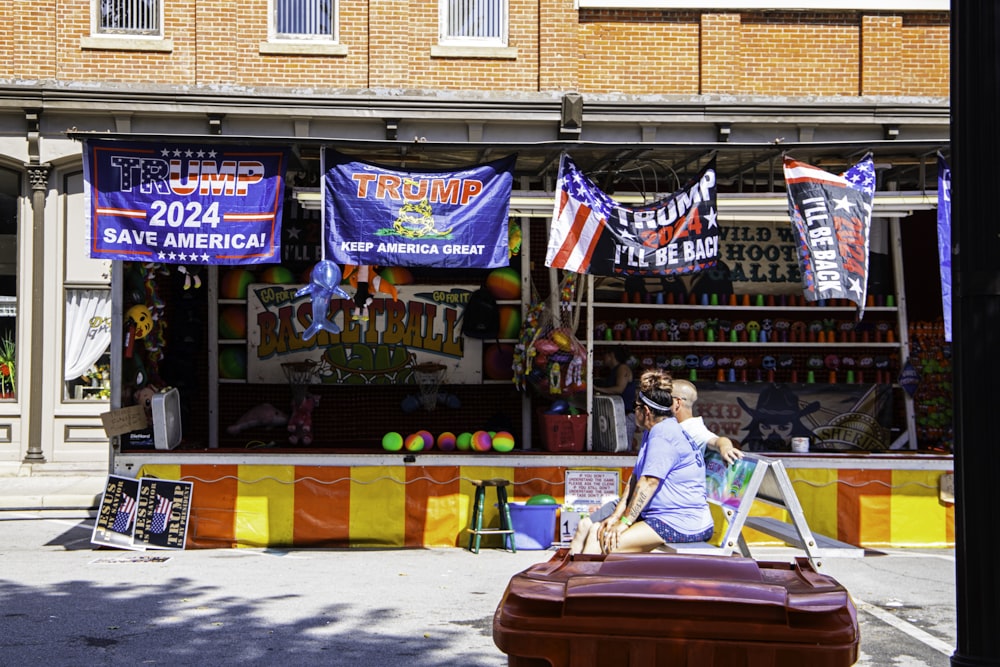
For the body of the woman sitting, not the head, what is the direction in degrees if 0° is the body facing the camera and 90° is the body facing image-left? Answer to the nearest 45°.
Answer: approximately 90°

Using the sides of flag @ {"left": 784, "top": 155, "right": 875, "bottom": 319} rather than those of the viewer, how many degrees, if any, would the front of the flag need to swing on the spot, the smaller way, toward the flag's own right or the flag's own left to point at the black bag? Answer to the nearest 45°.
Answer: approximately 135° to the flag's own right

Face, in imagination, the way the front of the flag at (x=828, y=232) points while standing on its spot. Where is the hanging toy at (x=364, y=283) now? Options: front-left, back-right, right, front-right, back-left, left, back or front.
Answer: right

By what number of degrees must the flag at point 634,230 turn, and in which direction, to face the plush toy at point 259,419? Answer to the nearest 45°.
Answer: approximately 135° to its right

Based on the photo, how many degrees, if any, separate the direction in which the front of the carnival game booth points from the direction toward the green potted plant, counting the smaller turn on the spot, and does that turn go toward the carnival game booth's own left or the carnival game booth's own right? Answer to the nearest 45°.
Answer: approximately 135° to the carnival game booth's own right

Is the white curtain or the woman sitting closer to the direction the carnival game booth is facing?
the woman sitting

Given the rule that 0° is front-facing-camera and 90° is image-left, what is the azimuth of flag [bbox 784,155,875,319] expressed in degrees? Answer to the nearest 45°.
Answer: approximately 0°

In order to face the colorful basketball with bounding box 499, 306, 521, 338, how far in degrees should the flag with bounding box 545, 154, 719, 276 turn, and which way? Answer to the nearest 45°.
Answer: approximately 135° to its right

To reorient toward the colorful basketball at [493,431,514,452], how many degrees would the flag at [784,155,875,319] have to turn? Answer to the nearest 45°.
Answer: approximately 90° to its right
